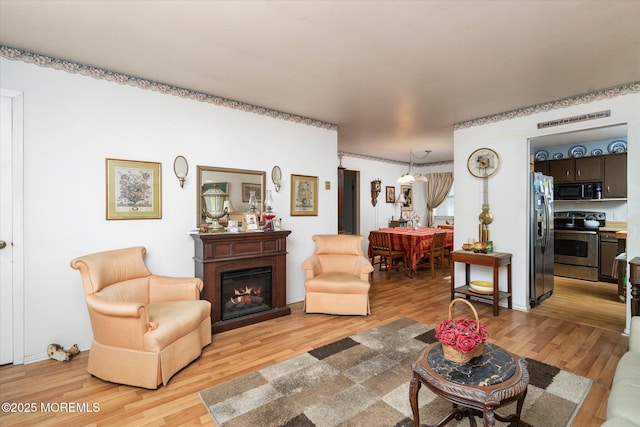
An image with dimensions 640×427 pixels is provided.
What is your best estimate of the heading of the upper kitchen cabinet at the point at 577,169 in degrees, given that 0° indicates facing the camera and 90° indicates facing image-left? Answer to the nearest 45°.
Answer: approximately 0°

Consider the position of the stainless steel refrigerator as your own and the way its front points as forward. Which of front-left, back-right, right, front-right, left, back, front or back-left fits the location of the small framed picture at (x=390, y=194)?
back

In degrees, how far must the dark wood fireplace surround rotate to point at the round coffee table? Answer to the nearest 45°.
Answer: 0° — it already faces it

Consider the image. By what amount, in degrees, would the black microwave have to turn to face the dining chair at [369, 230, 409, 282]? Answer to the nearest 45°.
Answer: approximately 45° to its right

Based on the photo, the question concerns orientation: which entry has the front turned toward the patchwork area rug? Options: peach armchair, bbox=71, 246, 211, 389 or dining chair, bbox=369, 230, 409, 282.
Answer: the peach armchair

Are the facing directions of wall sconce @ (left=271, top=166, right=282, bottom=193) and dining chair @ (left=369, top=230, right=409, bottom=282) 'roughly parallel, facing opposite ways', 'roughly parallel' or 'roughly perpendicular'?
roughly perpendicular

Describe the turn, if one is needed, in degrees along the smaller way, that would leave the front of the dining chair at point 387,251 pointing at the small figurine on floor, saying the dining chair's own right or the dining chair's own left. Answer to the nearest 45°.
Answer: approximately 180°

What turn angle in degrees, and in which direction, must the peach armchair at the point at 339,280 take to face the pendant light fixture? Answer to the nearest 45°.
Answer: approximately 135° to its left

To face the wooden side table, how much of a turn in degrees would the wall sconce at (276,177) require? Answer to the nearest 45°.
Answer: approximately 45° to its left

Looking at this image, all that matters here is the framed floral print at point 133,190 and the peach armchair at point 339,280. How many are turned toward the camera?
2
